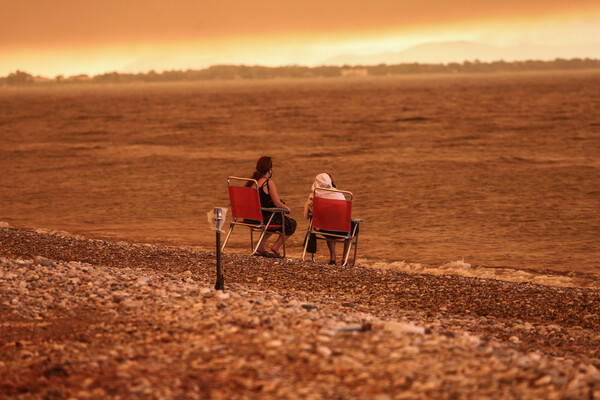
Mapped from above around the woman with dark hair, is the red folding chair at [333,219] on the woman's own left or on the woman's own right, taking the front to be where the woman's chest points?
on the woman's own right

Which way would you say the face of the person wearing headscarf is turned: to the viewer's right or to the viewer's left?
to the viewer's left

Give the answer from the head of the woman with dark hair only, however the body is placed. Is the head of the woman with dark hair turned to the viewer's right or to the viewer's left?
to the viewer's right

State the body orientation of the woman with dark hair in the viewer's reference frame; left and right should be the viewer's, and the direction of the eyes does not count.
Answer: facing away from the viewer and to the right of the viewer
